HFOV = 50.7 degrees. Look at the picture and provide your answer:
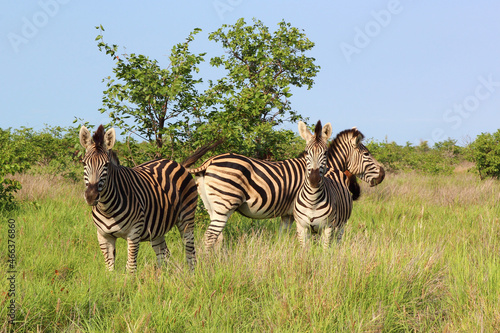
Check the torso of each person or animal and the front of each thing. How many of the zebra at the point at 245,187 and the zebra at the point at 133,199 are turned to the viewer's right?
1

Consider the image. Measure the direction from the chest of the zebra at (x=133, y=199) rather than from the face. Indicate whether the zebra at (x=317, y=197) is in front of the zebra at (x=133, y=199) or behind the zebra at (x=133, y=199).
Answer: behind

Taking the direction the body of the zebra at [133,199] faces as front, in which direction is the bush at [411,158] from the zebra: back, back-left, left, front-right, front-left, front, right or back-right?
back

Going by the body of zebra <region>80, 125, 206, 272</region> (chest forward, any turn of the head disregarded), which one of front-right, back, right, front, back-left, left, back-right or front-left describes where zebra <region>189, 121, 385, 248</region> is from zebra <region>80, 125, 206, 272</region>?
back

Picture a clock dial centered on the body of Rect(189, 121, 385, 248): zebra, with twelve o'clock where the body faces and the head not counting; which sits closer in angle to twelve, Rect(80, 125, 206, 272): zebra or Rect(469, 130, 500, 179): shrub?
the shrub

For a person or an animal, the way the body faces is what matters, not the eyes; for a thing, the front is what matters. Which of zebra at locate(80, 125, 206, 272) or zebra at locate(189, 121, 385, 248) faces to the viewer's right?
zebra at locate(189, 121, 385, 248)

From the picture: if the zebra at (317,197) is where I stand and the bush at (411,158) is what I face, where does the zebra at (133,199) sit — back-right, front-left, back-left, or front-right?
back-left

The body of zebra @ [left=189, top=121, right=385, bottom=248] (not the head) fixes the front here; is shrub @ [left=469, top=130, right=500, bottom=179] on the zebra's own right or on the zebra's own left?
on the zebra's own left

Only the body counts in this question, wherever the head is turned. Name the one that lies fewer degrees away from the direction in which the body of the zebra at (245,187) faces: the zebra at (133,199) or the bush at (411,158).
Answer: the bush

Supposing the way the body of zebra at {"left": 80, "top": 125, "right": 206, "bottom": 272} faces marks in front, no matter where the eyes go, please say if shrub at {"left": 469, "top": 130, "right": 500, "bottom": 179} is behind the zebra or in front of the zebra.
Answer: behind

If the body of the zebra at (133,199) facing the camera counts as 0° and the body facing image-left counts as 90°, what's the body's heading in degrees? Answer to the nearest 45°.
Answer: approximately 45°

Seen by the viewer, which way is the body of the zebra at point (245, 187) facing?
to the viewer's right
